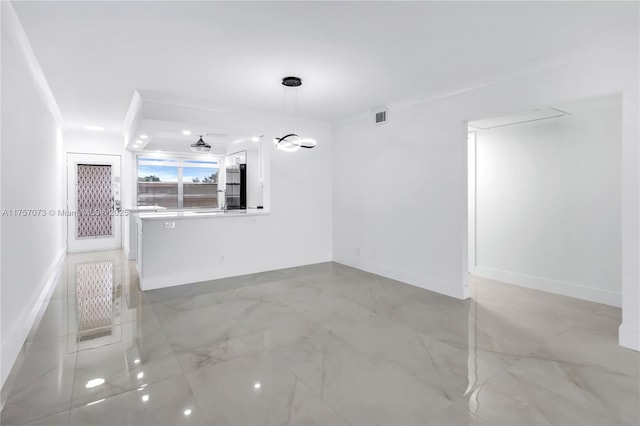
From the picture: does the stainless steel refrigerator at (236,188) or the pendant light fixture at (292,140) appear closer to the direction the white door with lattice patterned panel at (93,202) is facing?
the pendant light fixture

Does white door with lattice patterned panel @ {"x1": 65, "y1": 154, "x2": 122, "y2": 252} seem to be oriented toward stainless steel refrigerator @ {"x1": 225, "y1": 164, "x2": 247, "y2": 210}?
no

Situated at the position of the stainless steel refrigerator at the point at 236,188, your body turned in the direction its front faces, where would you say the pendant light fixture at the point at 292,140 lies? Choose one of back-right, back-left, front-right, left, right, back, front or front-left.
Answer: front-left

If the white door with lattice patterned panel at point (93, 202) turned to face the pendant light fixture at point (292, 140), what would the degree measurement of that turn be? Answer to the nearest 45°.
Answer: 0° — it already faces it

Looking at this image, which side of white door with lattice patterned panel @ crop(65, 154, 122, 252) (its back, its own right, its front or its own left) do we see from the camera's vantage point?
front

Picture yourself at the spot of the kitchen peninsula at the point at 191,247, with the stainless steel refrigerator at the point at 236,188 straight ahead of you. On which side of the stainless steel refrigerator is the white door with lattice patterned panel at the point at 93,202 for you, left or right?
left

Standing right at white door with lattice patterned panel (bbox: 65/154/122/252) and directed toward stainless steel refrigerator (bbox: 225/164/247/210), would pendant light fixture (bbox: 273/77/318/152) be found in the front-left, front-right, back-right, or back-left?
front-right

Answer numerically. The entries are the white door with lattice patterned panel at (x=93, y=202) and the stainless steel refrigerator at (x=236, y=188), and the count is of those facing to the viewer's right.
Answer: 0
